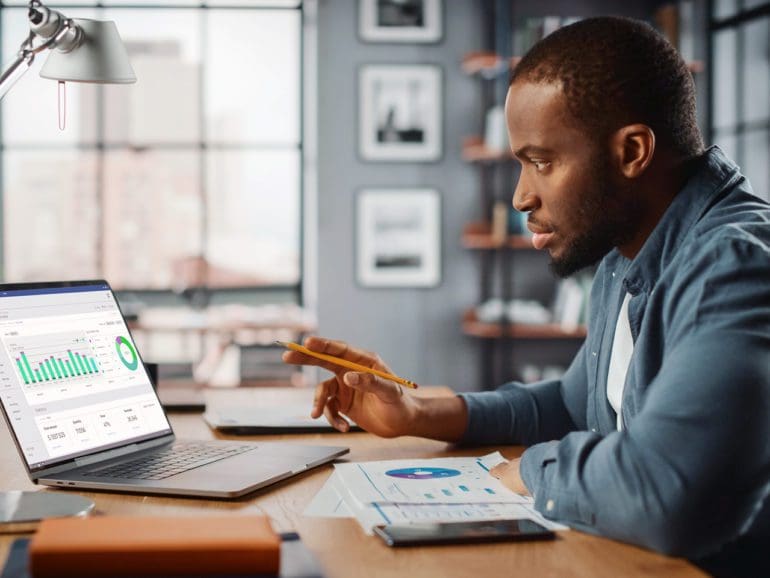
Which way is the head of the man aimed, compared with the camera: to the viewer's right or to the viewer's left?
to the viewer's left

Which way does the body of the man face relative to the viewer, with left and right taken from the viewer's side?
facing to the left of the viewer

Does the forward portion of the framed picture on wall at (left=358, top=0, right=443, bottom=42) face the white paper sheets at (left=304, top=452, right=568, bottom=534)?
yes

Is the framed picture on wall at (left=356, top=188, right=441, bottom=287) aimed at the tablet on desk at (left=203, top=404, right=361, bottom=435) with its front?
yes

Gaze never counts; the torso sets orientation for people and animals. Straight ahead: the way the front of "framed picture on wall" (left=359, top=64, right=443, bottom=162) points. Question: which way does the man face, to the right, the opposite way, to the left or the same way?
to the right

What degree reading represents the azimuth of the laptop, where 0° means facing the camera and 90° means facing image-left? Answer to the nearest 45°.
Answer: approximately 315°
